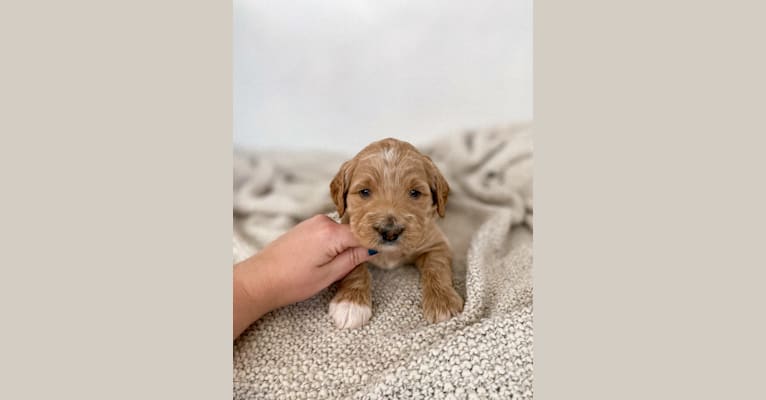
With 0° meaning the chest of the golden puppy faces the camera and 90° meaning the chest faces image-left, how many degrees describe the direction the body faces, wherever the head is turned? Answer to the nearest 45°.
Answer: approximately 0°
